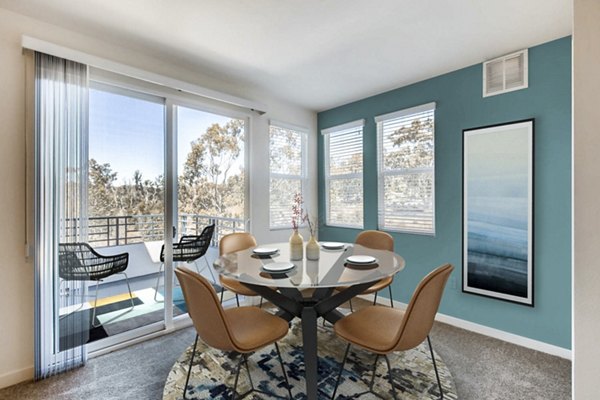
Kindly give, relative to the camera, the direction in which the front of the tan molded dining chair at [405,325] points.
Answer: facing away from the viewer and to the left of the viewer

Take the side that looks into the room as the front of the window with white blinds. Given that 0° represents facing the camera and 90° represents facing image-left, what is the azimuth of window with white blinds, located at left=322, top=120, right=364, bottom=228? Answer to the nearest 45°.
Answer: approximately 45°

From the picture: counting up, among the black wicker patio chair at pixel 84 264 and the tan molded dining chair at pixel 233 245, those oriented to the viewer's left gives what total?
0

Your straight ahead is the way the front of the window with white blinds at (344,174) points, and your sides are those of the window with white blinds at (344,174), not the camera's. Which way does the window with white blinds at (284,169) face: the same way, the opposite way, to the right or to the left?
to the left

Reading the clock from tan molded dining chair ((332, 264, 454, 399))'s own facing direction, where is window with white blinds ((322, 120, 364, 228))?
The window with white blinds is roughly at 1 o'clock from the tan molded dining chair.

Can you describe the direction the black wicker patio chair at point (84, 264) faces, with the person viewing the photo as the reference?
facing away from the viewer and to the right of the viewer

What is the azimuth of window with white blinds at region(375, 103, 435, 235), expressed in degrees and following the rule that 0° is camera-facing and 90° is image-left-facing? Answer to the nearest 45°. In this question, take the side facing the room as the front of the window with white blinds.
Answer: approximately 45°

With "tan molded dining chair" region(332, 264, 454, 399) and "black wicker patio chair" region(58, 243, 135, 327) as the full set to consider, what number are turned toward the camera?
0

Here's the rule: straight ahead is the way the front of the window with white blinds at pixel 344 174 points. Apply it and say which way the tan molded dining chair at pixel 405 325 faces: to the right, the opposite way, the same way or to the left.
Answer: to the right

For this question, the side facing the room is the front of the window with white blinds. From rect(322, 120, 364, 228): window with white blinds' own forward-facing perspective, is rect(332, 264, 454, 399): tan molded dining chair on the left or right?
on its left

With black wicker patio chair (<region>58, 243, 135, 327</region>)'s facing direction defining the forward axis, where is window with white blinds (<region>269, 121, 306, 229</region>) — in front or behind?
in front

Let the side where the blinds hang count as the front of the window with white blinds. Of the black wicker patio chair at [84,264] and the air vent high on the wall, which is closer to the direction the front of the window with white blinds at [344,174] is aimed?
the black wicker patio chair

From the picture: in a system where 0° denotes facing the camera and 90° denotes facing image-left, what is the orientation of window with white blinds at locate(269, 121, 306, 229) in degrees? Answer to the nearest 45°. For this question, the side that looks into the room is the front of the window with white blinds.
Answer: approximately 315°
